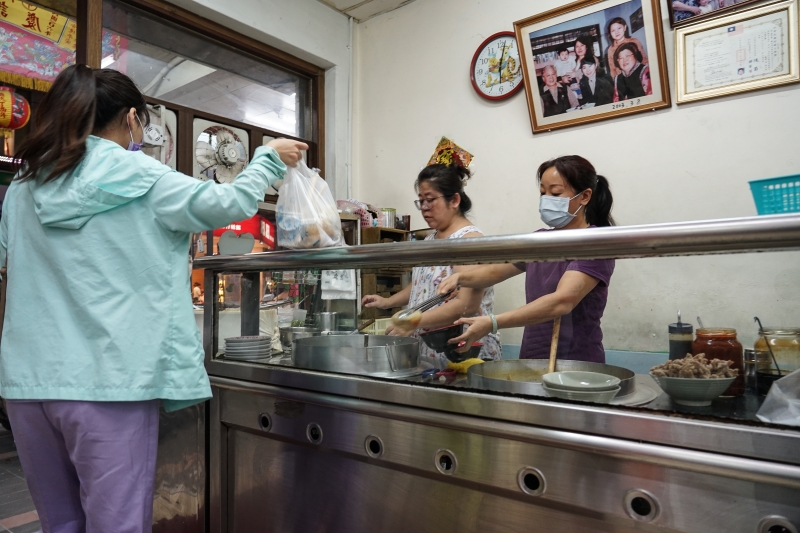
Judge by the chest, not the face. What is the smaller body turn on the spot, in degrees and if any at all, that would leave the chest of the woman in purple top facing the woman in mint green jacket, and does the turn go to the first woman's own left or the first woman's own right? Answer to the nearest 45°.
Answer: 0° — they already face them

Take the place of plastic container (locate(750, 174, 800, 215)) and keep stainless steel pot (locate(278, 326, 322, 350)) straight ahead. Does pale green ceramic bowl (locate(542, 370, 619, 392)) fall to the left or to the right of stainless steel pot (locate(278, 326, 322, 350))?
left

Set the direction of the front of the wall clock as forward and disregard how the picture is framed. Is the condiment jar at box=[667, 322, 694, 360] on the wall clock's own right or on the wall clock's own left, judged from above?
on the wall clock's own left

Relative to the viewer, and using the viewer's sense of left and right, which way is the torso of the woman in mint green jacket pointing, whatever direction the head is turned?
facing away from the viewer and to the right of the viewer

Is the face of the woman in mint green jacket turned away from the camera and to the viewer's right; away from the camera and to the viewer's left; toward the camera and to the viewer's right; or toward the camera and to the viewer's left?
away from the camera and to the viewer's right

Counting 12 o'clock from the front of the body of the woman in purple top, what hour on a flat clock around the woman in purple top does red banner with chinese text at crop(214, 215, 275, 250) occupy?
The red banner with chinese text is roughly at 3 o'clock from the woman in purple top.

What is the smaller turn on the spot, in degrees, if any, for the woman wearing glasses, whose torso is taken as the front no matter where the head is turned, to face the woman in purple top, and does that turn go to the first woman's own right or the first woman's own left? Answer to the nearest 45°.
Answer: approximately 90° to the first woman's own left
